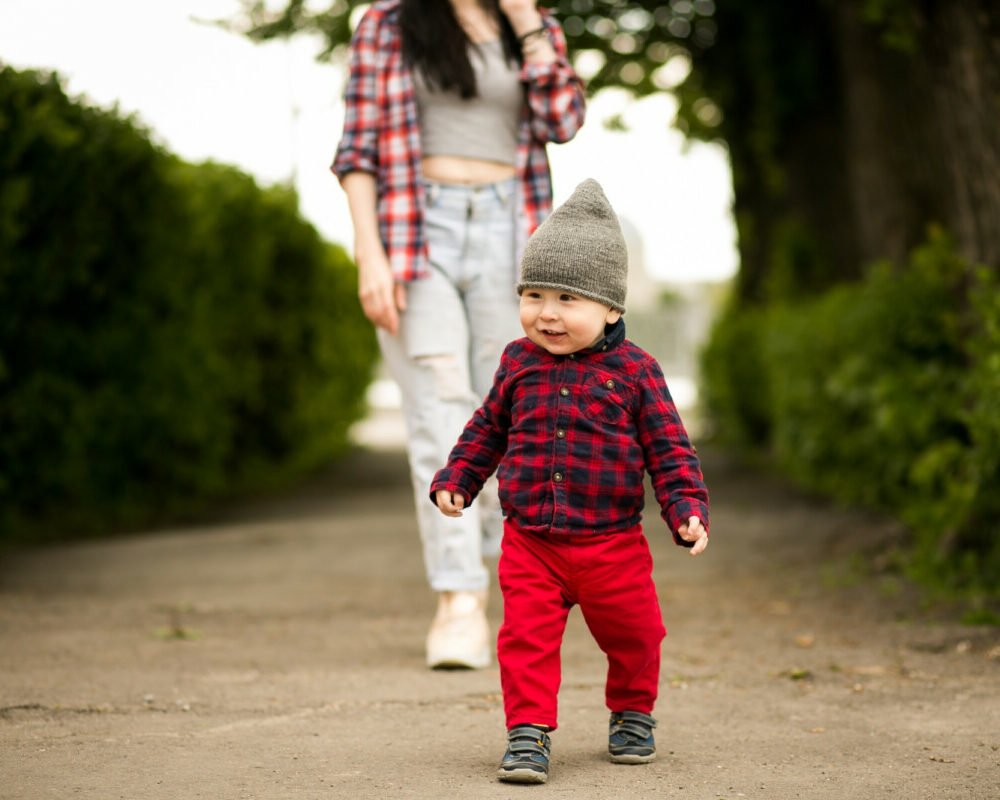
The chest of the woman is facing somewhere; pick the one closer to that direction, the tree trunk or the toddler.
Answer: the toddler

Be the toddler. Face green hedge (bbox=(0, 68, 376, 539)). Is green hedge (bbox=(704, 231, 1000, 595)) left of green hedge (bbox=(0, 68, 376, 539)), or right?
right

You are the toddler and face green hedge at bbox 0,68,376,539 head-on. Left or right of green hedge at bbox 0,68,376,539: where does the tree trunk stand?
right

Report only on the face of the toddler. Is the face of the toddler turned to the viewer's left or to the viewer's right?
to the viewer's left

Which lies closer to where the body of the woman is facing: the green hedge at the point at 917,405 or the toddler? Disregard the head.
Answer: the toddler

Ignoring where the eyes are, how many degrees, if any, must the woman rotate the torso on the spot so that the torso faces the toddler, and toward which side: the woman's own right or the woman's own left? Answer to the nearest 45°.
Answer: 0° — they already face them

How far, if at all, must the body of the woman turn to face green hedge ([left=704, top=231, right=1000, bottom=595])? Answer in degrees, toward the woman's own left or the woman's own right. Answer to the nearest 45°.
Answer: approximately 135° to the woman's own left

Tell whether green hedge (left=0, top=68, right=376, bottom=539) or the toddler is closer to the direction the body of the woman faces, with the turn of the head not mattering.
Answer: the toddler

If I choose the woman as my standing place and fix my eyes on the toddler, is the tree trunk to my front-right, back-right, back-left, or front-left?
back-left

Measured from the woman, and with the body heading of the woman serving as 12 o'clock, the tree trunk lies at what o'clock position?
The tree trunk is roughly at 7 o'clock from the woman.

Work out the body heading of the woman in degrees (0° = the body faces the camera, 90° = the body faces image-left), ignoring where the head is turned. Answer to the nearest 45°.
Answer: approximately 0°
